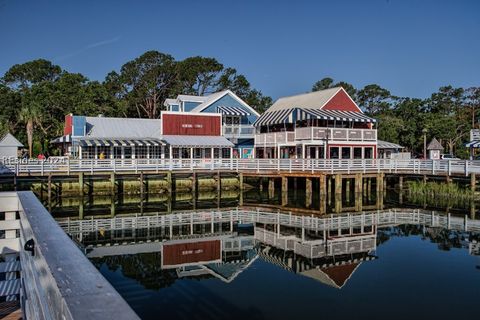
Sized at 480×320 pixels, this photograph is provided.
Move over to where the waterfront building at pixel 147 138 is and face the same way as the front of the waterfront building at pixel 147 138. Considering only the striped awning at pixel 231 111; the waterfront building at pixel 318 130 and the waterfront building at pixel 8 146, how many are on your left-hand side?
2

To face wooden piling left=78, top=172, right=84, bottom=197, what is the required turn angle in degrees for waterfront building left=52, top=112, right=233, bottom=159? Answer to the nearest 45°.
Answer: approximately 45° to its right

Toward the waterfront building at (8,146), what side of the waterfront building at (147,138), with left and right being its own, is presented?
right

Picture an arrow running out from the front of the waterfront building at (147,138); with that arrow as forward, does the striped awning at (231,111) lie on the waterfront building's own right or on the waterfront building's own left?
on the waterfront building's own left

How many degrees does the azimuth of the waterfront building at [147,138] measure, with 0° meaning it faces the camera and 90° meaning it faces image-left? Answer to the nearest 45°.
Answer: approximately 0°

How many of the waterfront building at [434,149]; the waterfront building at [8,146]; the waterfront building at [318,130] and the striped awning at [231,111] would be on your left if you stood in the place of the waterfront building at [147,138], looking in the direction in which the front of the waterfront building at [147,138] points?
3

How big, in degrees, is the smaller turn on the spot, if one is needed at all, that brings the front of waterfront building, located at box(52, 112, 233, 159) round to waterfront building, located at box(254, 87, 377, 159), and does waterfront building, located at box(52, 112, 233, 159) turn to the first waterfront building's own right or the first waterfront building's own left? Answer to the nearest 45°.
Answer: approximately 90° to the first waterfront building's own left

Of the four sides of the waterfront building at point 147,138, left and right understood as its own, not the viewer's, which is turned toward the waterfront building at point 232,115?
left

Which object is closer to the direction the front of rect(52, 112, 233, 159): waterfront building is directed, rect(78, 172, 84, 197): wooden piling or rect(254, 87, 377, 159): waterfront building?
the wooden piling
